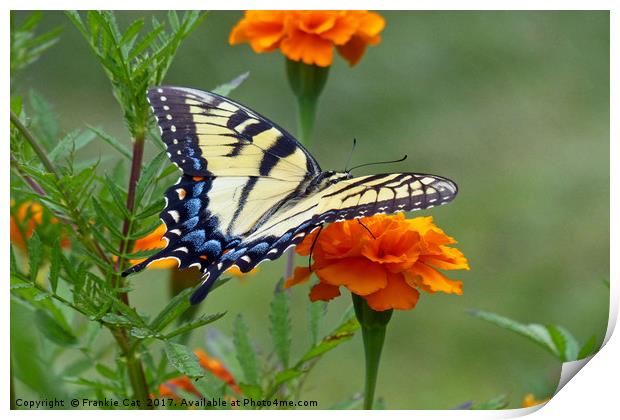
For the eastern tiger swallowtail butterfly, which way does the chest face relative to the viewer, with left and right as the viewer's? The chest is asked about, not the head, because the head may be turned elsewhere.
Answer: facing away from the viewer and to the right of the viewer
